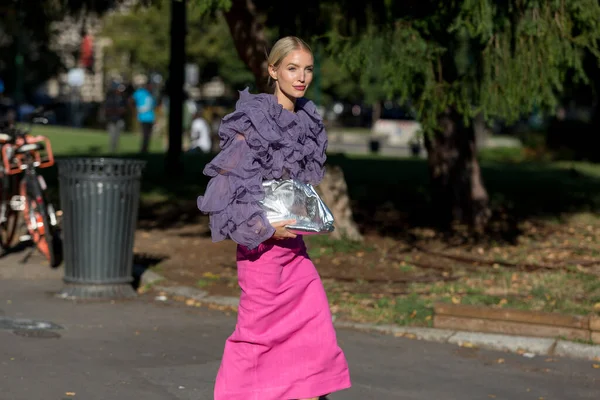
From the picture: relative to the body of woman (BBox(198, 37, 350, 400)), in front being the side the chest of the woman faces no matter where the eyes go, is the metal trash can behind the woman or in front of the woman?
behind

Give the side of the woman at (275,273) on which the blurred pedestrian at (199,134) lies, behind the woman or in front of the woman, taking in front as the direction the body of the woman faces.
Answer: behind

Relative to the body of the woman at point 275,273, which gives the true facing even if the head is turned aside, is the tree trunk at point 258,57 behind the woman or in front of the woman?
behind

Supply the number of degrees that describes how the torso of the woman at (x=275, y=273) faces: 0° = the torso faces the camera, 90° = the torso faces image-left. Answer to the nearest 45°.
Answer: approximately 315°

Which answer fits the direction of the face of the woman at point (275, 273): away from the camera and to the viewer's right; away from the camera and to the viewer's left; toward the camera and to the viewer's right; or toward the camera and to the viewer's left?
toward the camera and to the viewer's right

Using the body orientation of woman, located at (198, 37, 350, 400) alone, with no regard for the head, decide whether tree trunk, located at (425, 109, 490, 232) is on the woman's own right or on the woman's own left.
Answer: on the woman's own left
